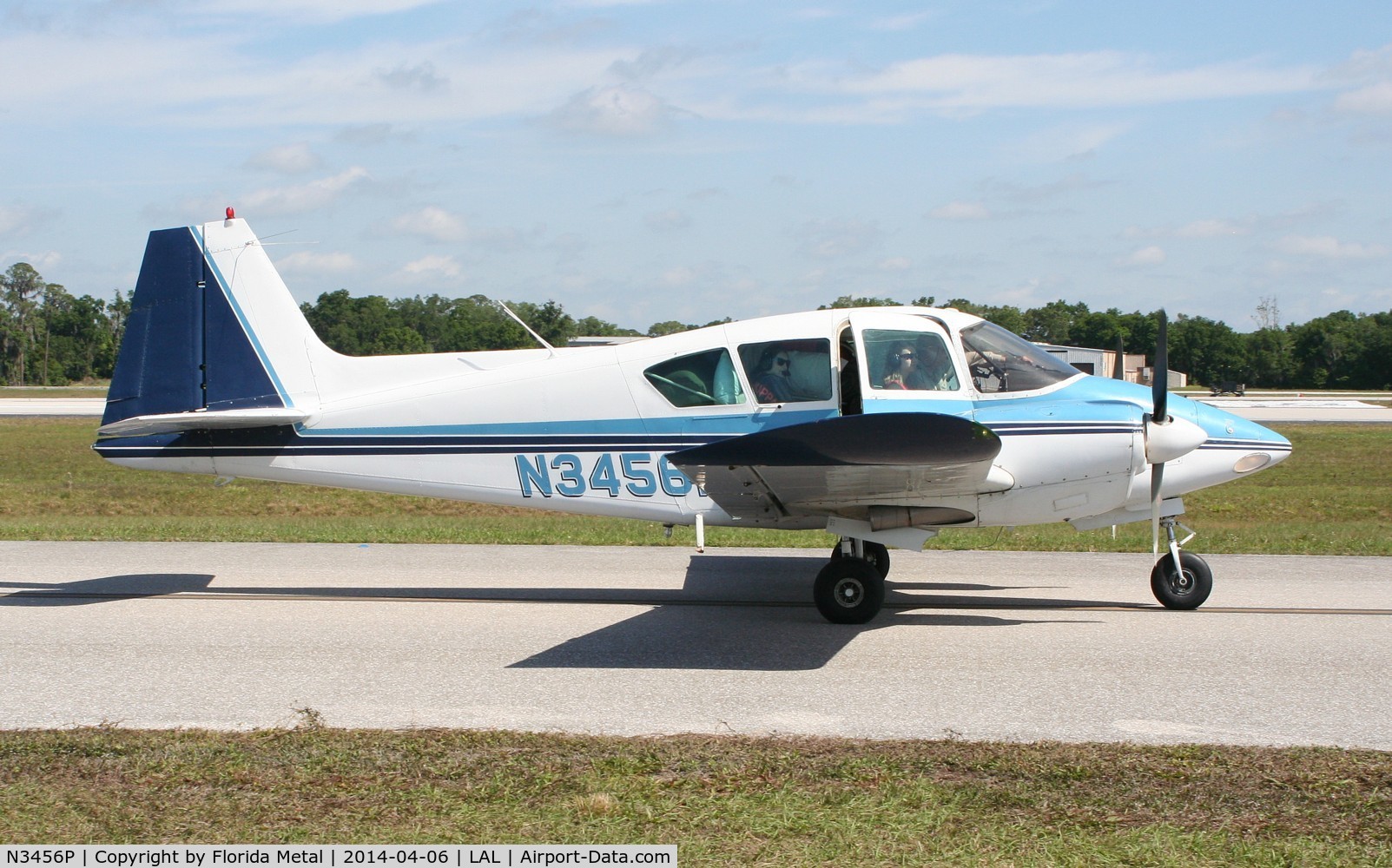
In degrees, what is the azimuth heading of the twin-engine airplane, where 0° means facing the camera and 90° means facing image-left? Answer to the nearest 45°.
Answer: approximately 270°

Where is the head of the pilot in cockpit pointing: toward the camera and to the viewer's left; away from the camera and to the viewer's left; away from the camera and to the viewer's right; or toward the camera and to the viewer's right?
toward the camera and to the viewer's right
